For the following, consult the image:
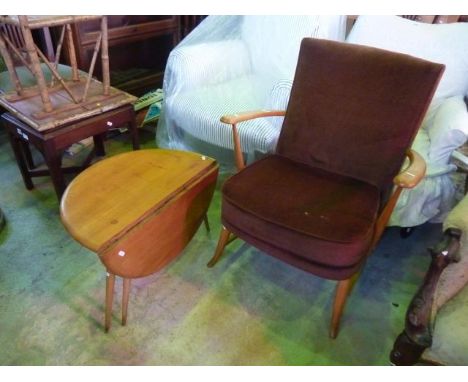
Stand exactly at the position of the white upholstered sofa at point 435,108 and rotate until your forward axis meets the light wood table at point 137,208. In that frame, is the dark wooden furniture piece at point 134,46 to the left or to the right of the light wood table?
right

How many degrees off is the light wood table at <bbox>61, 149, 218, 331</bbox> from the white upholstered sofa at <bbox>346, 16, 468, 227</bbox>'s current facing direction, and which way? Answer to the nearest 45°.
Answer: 0° — it already faces it

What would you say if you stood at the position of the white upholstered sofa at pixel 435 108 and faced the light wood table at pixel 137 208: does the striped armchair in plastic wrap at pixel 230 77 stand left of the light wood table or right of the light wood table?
right

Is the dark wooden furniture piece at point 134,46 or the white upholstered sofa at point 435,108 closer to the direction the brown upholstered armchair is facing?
the dark wooden furniture piece

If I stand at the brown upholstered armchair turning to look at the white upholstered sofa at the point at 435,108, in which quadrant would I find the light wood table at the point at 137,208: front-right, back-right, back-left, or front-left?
back-left

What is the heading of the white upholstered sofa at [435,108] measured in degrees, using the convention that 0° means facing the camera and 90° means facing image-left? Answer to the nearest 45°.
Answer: approximately 45°

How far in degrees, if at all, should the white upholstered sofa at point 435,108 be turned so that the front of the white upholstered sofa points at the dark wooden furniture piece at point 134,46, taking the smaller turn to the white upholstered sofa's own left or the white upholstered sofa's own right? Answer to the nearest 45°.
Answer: approximately 45° to the white upholstered sofa's own right
